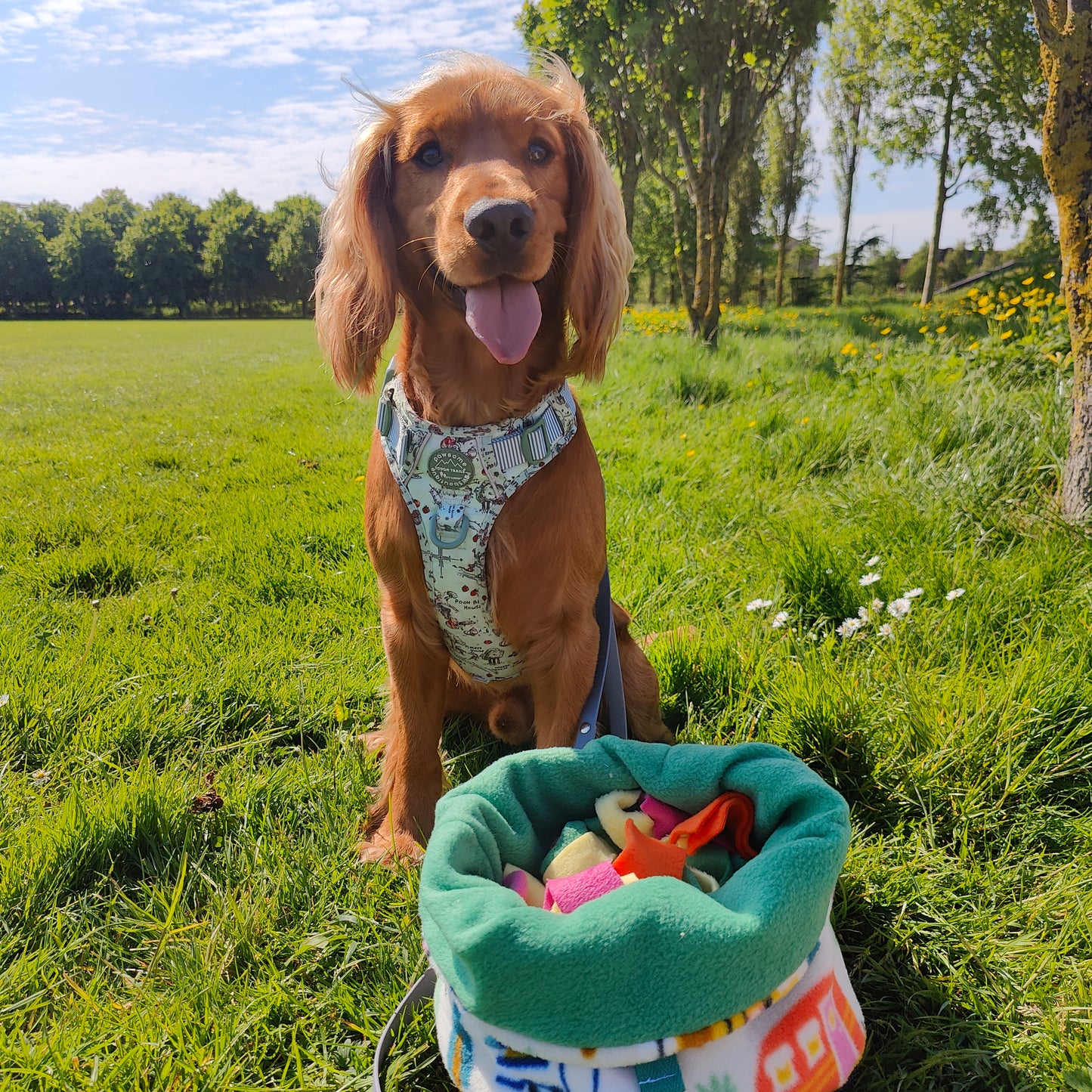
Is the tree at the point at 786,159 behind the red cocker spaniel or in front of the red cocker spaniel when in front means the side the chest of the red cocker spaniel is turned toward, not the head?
behind

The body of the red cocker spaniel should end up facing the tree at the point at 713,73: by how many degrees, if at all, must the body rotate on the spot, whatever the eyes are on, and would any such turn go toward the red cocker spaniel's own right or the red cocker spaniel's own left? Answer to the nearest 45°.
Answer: approximately 180°

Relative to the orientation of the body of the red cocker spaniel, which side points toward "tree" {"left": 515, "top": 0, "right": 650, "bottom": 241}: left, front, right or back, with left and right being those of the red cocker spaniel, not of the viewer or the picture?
back

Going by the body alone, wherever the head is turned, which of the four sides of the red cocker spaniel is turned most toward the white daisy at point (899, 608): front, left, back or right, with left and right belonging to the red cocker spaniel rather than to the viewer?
left

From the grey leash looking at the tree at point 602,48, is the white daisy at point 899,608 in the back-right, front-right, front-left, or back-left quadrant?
front-right

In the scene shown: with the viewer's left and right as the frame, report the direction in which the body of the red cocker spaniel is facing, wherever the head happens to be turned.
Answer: facing the viewer

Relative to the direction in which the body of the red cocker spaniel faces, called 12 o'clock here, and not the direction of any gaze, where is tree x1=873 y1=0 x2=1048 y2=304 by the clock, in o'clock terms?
The tree is roughly at 7 o'clock from the red cocker spaniel.
